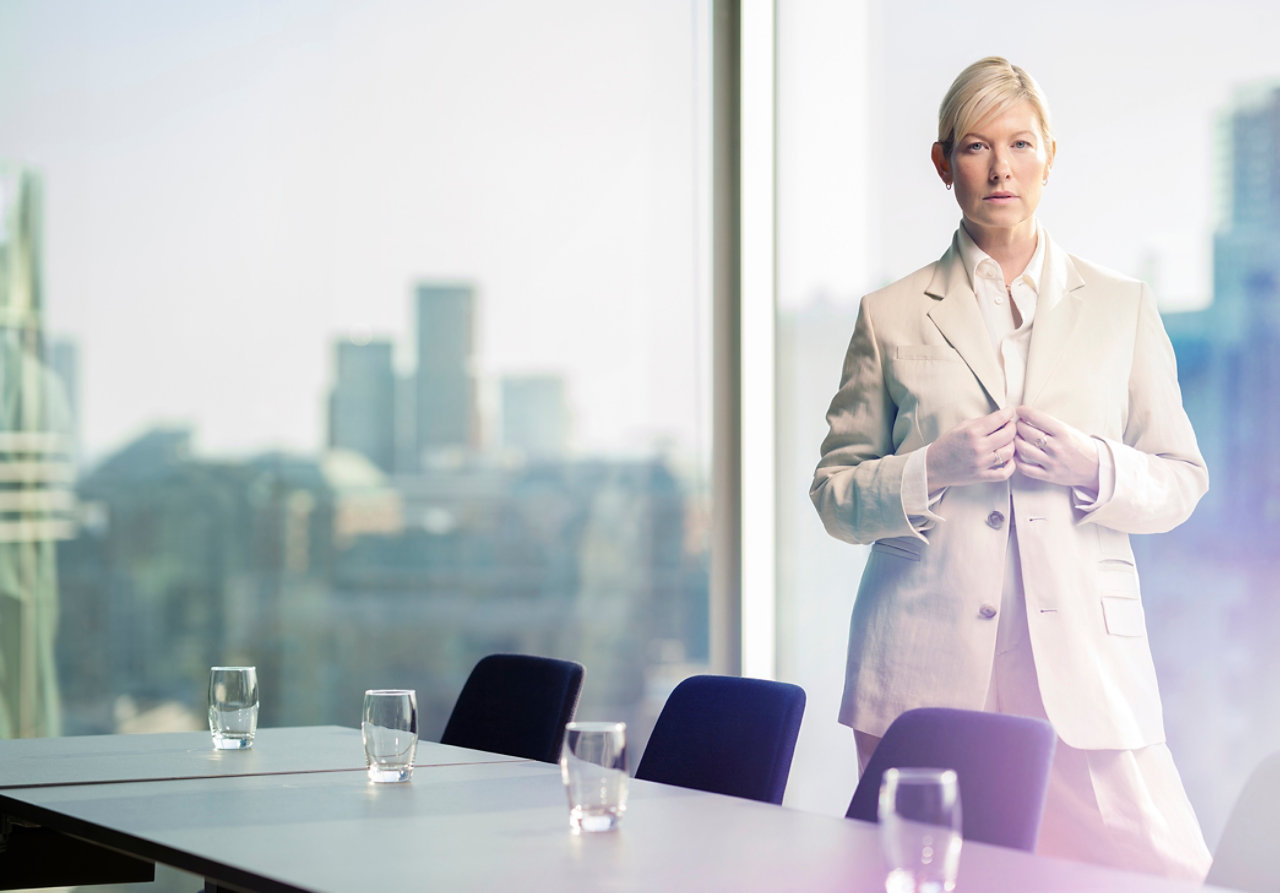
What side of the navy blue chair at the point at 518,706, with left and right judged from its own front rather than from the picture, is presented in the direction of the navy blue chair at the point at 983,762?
left

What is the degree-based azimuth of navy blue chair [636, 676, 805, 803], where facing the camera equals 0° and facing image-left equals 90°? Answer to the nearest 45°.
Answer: approximately 45°

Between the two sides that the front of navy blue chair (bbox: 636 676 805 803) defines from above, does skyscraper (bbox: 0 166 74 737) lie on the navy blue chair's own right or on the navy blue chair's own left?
on the navy blue chair's own right

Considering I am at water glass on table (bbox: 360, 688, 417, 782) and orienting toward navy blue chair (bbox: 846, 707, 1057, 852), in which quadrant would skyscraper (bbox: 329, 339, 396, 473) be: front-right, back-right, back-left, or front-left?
back-left

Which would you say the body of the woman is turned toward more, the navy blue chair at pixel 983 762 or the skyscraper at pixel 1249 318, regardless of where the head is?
the navy blue chair

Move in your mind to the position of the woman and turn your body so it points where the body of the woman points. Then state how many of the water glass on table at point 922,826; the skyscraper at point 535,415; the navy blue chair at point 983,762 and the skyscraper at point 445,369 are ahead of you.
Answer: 2

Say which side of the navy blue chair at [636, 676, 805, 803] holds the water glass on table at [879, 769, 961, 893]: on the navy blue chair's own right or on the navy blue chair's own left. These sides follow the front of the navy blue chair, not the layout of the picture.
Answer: on the navy blue chair's own left

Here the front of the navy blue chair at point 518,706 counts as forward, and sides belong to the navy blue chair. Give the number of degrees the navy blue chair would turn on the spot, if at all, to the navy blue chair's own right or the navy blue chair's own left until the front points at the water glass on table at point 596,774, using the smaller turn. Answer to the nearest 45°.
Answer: approximately 45° to the navy blue chair's own left

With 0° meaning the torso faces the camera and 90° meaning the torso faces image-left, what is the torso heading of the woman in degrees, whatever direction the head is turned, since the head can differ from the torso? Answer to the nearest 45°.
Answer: approximately 0°

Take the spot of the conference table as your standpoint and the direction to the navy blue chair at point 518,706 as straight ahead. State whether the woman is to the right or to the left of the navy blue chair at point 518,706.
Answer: right

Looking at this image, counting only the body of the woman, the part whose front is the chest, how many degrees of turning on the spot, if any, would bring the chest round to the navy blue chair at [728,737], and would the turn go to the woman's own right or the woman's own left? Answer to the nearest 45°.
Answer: approximately 45° to the woman's own right

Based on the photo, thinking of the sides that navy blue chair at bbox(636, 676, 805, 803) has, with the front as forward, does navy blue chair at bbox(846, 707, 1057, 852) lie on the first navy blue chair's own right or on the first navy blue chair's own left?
on the first navy blue chair's own left
